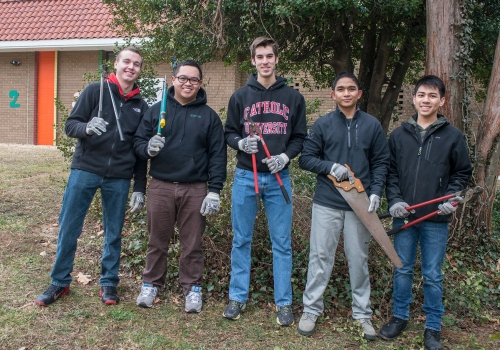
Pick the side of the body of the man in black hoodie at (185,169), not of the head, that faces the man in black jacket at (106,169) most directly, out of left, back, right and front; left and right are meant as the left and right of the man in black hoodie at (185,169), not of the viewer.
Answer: right

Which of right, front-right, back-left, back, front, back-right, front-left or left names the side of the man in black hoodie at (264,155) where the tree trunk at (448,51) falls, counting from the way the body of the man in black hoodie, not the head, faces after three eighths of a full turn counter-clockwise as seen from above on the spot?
front

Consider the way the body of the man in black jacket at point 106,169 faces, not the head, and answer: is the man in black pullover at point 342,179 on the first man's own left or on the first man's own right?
on the first man's own left

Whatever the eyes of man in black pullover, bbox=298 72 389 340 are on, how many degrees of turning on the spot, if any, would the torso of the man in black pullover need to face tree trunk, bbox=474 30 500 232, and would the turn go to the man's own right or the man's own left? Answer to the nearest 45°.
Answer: approximately 135° to the man's own left

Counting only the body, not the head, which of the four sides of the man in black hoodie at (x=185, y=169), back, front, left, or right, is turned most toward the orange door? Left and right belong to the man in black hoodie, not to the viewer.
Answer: back

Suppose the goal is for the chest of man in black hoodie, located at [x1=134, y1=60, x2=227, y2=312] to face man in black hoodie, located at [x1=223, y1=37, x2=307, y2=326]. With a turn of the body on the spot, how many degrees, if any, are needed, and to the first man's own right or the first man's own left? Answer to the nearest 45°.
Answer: approximately 90° to the first man's own left
